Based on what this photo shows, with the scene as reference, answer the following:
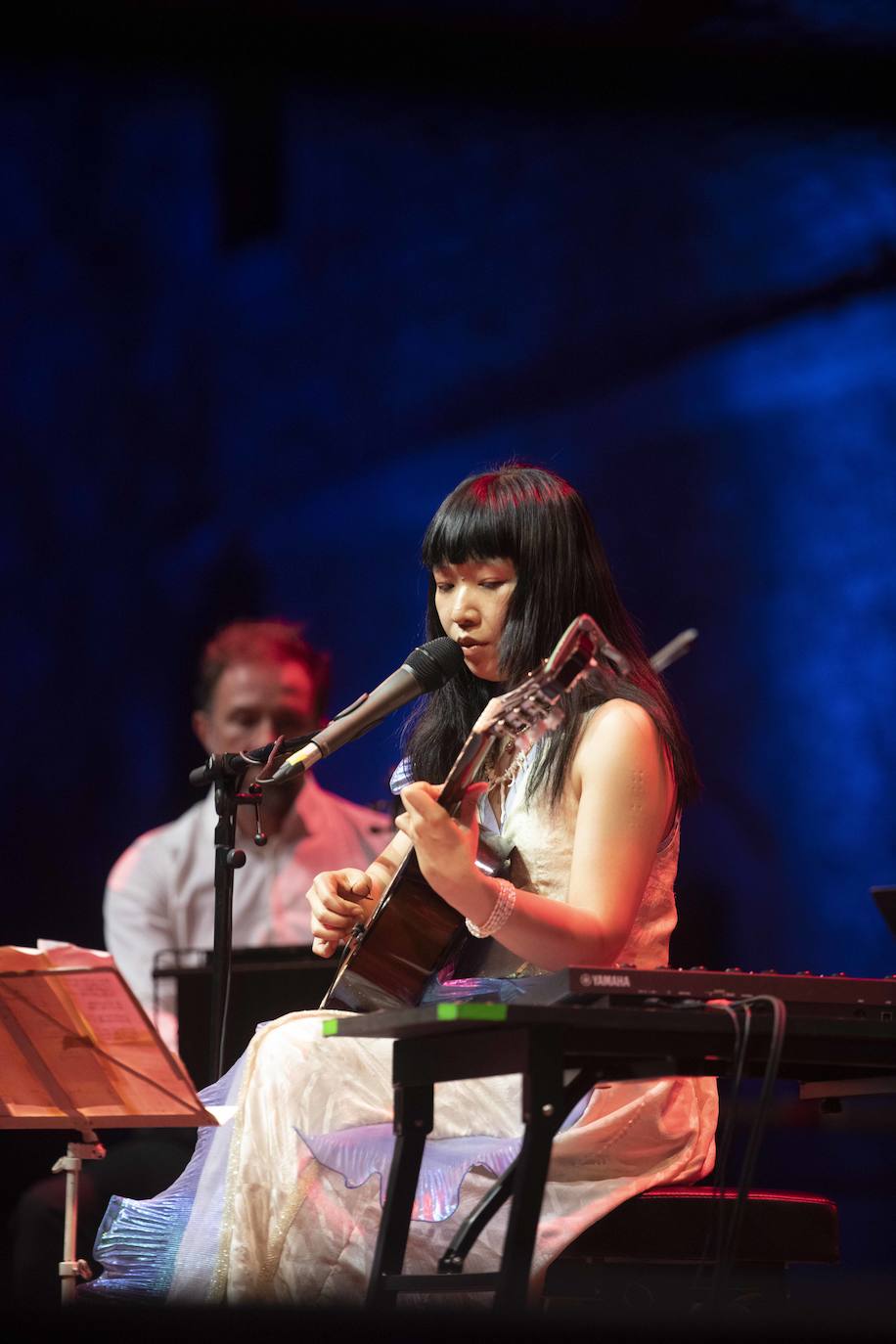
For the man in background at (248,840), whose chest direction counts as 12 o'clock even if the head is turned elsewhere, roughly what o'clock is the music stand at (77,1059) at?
The music stand is roughly at 12 o'clock from the man in background.

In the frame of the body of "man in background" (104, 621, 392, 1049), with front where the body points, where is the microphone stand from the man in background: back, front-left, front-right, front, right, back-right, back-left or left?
front

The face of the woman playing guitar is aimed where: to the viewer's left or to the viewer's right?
to the viewer's left

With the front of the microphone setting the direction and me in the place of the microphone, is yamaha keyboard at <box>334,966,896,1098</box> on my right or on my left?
on my right

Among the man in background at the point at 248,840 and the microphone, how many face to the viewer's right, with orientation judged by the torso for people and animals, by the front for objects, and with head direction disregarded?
1

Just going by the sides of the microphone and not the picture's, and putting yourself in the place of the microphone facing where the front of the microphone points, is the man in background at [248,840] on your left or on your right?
on your left

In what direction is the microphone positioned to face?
to the viewer's right

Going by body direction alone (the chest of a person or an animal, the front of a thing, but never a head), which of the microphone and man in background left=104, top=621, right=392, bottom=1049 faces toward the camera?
the man in background

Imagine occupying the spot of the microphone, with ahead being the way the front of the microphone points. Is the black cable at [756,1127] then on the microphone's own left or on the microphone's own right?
on the microphone's own right

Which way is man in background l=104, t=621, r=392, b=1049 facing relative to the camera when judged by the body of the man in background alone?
toward the camera

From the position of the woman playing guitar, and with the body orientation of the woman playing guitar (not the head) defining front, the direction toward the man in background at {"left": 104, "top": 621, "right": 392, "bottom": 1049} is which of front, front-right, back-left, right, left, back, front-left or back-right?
back-right
